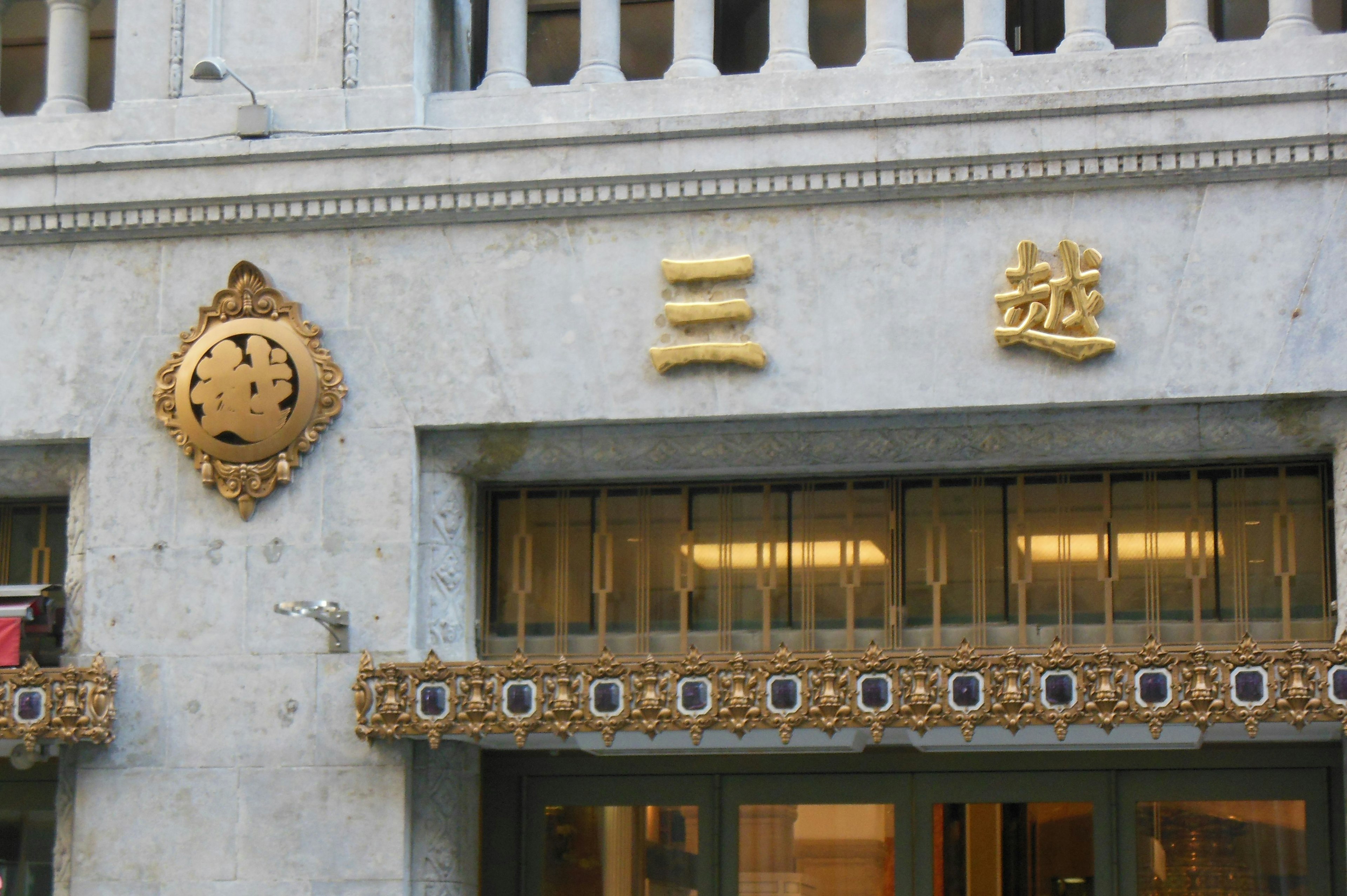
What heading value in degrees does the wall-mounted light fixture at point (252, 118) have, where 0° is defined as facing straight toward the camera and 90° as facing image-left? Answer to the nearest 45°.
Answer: approximately 45°

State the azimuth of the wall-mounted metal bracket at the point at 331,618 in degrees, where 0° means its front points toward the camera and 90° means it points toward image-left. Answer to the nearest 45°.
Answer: approximately 45°
